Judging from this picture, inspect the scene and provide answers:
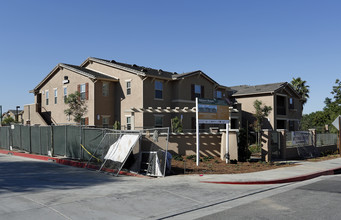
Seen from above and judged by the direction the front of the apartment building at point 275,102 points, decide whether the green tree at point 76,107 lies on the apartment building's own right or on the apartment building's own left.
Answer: on the apartment building's own right

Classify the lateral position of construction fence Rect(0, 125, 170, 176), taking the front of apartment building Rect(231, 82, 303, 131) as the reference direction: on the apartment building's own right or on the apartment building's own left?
on the apartment building's own right
